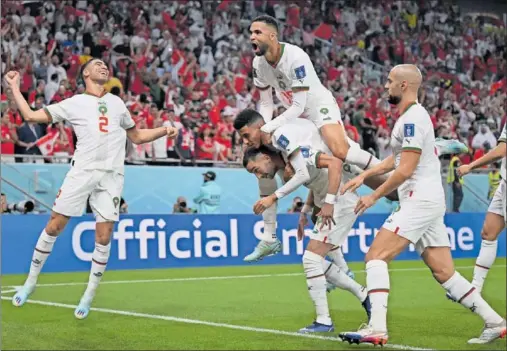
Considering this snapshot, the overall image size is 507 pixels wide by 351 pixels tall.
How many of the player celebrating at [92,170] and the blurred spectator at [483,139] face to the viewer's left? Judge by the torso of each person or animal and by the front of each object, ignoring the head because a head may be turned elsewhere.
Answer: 0

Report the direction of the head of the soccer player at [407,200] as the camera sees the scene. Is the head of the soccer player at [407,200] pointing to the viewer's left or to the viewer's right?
to the viewer's left

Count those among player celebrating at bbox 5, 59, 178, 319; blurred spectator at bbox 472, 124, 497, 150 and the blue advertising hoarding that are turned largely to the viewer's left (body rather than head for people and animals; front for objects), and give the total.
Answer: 0

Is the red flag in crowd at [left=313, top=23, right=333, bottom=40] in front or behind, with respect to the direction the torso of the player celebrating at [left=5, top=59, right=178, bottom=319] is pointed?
behind

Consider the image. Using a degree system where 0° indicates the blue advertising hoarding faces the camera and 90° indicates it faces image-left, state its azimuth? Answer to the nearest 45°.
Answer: approximately 0°

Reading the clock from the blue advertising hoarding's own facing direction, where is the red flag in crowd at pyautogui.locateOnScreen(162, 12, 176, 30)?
The red flag in crowd is roughly at 6 o'clock from the blue advertising hoarding.

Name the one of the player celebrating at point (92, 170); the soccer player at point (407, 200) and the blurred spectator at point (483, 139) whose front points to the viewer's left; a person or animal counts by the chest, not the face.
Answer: the soccer player

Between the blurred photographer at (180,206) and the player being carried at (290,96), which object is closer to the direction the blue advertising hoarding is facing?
the player being carried

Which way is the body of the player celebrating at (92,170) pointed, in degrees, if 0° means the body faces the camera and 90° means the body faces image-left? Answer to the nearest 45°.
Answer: approximately 0°

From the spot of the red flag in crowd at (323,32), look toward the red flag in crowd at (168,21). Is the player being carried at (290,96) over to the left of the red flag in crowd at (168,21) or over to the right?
left

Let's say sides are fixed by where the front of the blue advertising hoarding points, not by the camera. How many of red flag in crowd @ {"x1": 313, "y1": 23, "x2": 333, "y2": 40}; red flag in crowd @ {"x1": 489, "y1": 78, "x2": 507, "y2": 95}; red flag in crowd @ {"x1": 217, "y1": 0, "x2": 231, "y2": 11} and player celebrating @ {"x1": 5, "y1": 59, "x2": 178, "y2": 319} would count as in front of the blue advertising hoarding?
1
